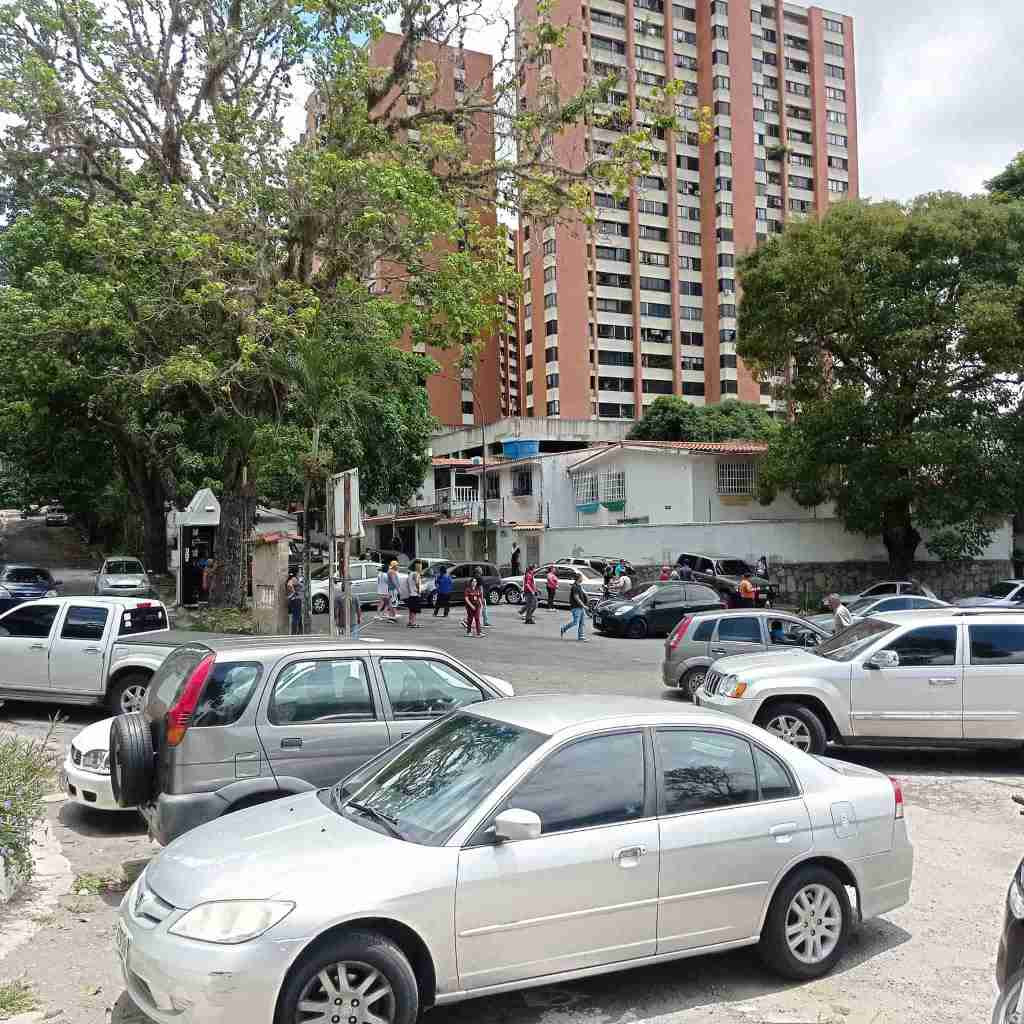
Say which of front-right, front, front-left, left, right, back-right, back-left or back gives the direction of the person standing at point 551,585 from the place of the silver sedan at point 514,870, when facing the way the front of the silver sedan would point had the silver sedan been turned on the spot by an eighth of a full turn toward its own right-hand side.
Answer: right

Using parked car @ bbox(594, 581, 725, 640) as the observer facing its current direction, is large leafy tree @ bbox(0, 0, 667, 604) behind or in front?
in front

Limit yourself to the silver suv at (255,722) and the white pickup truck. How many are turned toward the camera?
0

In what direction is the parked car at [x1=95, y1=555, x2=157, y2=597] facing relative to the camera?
toward the camera

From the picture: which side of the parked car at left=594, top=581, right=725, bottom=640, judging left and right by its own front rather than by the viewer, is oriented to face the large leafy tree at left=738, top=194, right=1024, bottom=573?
back

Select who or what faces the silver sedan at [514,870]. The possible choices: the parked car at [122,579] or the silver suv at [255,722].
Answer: the parked car

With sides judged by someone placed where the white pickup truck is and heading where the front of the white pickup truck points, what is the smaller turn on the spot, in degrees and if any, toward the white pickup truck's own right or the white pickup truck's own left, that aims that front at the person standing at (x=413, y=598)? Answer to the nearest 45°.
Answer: approximately 90° to the white pickup truck's own right

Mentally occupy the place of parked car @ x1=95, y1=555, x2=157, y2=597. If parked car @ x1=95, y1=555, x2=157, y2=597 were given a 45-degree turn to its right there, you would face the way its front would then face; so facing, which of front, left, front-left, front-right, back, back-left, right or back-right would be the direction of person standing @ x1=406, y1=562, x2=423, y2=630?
left

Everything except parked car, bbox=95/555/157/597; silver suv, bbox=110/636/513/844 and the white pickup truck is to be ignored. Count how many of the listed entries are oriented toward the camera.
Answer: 1

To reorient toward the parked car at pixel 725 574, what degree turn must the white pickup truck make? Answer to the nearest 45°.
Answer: approximately 90° to its right

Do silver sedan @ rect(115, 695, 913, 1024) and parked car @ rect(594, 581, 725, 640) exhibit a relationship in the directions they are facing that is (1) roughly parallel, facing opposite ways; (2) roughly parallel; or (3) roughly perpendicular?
roughly parallel

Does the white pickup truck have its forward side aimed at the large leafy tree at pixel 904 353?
no

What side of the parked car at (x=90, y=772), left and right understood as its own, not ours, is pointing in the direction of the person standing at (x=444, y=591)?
back

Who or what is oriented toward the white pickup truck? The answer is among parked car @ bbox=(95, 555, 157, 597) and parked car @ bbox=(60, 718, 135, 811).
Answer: parked car @ bbox=(95, 555, 157, 597)

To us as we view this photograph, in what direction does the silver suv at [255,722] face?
facing away from the viewer and to the right of the viewer

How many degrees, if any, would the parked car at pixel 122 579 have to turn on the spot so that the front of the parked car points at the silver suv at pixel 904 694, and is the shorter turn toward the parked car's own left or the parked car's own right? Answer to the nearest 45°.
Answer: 0° — it already faces it
